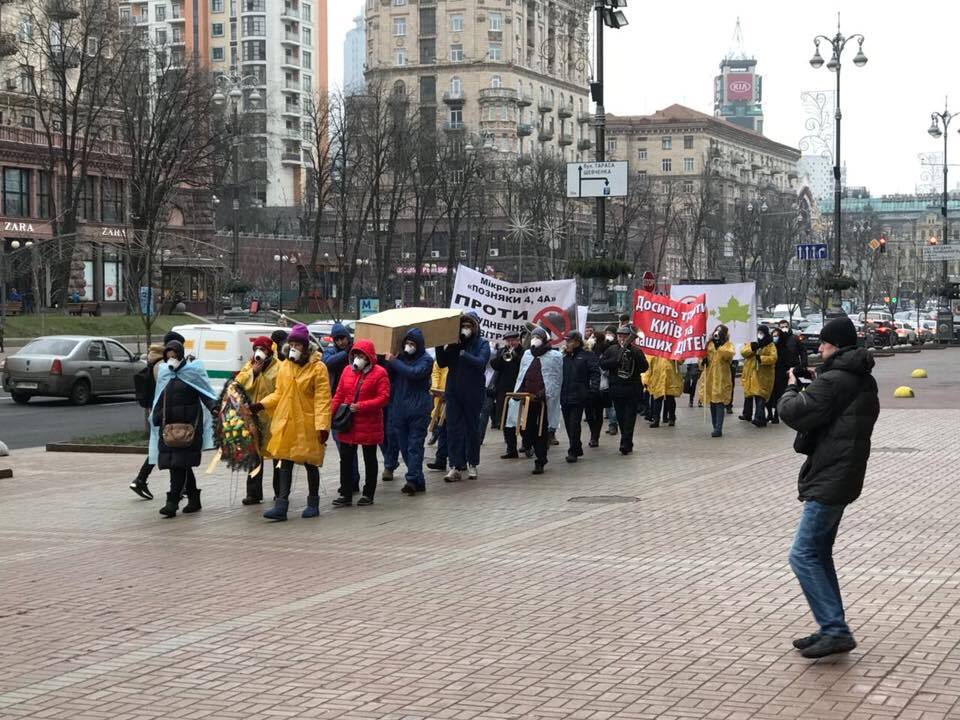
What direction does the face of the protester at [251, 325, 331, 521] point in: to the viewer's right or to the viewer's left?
to the viewer's left

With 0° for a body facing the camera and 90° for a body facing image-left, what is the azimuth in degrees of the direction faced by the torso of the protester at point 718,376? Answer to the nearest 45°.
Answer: approximately 45°

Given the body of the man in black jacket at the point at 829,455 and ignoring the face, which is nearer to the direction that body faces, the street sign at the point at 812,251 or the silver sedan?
the silver sedan

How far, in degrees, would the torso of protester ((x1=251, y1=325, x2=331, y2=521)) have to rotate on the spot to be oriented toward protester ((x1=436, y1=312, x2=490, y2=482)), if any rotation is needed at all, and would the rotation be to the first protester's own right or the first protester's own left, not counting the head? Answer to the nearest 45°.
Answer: approximately 180°

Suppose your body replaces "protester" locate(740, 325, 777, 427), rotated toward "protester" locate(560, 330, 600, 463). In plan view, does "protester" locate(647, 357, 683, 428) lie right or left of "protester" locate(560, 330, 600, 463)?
right

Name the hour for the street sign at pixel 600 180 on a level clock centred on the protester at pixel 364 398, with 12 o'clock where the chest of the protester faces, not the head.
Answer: The street sign is roughly at 5 o'clock from the protester.

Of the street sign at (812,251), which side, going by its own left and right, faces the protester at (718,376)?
front

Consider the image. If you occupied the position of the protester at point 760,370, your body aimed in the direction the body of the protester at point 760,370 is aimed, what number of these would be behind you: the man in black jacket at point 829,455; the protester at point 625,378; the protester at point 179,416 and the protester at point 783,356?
1

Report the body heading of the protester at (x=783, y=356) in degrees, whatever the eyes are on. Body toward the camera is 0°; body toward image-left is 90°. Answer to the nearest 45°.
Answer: approximately 45°

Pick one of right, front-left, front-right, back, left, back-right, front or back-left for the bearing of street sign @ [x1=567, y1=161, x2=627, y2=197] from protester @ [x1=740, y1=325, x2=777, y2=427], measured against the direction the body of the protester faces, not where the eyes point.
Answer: right
